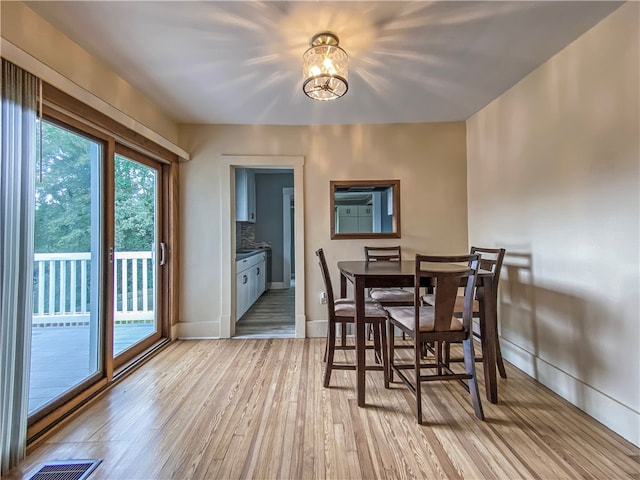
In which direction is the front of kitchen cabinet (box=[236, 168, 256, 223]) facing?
to the viewer's right

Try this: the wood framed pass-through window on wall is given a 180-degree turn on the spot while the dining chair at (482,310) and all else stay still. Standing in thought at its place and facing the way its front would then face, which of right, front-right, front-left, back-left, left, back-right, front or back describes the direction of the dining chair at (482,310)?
back-right

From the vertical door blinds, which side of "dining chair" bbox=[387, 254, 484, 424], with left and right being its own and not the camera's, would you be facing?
left

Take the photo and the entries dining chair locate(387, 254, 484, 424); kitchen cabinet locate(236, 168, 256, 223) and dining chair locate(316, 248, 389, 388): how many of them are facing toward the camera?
0

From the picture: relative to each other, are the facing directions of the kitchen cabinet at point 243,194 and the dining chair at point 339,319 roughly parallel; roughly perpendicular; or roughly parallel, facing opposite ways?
roughly parallel

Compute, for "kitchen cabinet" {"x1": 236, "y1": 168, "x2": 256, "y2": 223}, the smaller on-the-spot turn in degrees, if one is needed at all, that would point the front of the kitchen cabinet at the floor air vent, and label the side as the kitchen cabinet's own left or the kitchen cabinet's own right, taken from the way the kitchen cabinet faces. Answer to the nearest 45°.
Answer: approximately 90° to the kitchen cabinet's own right

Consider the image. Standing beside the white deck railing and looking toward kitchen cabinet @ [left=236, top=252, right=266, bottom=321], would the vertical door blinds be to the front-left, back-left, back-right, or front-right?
back-right

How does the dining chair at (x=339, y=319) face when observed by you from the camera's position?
facing to the right of the viewer

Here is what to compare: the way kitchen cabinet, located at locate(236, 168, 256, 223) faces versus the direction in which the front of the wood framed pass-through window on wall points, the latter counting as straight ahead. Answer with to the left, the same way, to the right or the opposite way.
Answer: to the left

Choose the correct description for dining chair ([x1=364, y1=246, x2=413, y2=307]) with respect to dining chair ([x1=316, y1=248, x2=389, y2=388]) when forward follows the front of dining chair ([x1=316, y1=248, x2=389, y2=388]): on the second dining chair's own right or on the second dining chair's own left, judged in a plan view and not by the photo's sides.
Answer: on the second dining chair's own left

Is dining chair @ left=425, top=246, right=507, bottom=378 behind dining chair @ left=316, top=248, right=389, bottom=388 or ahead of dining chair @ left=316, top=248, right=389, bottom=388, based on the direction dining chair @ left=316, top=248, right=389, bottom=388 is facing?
ahead

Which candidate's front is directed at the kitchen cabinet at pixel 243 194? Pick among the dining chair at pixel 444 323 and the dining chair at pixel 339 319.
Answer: the dining chair at pixel 444 323

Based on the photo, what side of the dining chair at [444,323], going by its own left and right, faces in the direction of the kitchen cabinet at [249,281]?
front

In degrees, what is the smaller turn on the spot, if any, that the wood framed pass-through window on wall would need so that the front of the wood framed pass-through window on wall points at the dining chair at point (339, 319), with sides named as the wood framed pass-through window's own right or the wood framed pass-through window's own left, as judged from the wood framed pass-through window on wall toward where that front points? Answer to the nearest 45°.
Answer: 0° — it already faces it

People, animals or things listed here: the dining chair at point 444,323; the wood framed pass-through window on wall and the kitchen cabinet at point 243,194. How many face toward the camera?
1

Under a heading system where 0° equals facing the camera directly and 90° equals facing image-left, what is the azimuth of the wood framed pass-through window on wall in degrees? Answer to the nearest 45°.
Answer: approximately 0°

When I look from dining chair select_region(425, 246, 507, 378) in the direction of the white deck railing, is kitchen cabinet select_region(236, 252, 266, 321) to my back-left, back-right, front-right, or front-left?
front-right

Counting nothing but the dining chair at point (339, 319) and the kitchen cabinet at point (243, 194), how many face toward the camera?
0

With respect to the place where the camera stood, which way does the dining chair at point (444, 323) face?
facing away from the viewer and to the left of the viewer

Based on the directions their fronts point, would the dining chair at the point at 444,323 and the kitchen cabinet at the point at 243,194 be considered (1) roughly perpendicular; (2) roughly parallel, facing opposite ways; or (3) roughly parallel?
roughly perpendicular

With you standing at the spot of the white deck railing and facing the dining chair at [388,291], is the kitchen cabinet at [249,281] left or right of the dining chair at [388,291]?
left

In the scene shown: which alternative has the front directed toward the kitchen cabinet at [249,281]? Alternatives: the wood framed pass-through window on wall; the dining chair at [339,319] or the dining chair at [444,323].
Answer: the dining chair at [444,323]
